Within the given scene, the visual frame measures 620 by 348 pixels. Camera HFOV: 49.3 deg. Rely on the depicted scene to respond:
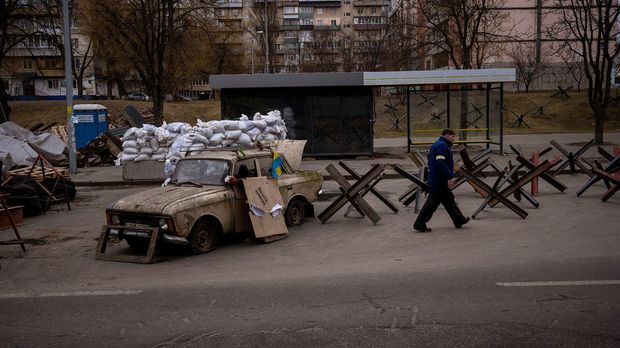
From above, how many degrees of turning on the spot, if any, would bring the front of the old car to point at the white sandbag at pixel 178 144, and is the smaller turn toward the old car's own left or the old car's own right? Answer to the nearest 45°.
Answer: approximately 135° to the old car's own right

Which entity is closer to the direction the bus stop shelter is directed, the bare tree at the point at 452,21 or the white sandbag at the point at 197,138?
the white sandbag

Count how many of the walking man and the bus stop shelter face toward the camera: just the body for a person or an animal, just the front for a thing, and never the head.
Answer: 1

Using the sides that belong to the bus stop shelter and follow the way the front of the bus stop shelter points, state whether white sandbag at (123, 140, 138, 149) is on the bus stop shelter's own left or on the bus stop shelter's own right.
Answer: on the bus stop shelter's own right

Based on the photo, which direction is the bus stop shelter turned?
toward the camera

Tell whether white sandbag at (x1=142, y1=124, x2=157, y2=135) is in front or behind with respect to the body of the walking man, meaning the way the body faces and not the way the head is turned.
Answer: behind

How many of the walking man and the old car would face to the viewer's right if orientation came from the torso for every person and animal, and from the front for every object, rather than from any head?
1

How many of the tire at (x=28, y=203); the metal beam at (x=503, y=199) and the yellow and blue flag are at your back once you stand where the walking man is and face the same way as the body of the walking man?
2

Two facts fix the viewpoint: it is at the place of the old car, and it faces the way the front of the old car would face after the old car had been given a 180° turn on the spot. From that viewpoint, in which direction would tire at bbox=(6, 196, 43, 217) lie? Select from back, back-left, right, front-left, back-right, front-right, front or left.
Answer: left

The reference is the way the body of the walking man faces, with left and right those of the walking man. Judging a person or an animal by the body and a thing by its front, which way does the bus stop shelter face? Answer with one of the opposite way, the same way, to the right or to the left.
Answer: to the right

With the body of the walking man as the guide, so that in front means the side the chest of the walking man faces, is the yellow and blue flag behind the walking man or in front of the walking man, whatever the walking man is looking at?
behind

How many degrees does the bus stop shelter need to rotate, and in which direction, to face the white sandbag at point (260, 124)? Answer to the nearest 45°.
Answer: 0° — it already faces it

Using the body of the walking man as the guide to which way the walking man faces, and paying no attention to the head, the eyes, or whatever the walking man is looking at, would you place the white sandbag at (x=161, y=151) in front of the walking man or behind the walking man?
behind

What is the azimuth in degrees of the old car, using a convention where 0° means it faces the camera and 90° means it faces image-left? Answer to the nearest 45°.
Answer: approximately 45°

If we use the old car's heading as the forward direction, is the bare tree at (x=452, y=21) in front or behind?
behind

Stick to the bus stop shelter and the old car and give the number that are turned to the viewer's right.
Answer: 0

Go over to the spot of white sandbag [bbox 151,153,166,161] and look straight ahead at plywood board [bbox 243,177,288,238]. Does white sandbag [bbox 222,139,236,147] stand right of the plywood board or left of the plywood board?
left
